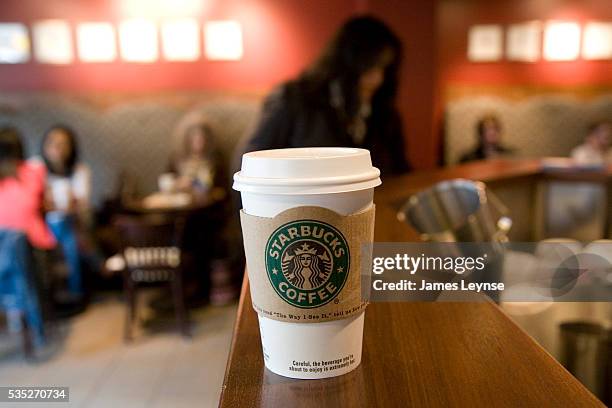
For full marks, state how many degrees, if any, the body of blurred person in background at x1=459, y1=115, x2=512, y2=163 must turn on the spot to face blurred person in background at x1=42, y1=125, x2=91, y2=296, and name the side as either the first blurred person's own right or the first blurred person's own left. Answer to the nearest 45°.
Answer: approximately 45° to the first blurred person's own right

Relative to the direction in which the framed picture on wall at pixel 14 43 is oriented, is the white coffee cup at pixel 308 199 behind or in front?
in front

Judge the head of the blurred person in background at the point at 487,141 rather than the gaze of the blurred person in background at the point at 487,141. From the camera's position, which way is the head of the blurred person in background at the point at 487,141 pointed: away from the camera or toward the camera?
toward the camera

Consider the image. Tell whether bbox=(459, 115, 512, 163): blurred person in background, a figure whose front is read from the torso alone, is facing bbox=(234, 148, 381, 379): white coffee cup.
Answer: yes

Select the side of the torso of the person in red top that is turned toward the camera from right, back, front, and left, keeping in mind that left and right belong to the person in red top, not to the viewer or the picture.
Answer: back

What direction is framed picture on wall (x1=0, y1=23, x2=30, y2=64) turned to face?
toward the camera

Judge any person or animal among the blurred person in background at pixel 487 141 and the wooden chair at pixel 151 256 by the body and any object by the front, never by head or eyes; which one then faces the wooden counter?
the blurred person in background

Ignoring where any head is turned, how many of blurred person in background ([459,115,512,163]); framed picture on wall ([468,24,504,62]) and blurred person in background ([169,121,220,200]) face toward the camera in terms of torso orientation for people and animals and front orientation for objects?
3

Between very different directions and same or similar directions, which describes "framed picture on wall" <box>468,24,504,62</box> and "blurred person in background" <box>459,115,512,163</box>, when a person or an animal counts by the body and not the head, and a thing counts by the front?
same or similar directions

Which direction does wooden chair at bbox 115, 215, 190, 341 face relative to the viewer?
away from the camera

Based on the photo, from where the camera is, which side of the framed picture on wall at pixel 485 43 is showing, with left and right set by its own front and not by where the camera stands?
front

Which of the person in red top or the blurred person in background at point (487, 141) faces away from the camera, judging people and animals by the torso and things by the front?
the person in red top

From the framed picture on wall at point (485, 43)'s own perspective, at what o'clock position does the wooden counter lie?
The wooden counter is roughly at 12 o'clock from the framed picture on wall.

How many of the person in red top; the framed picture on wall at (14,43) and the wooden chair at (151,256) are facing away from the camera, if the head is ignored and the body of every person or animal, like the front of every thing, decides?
2
